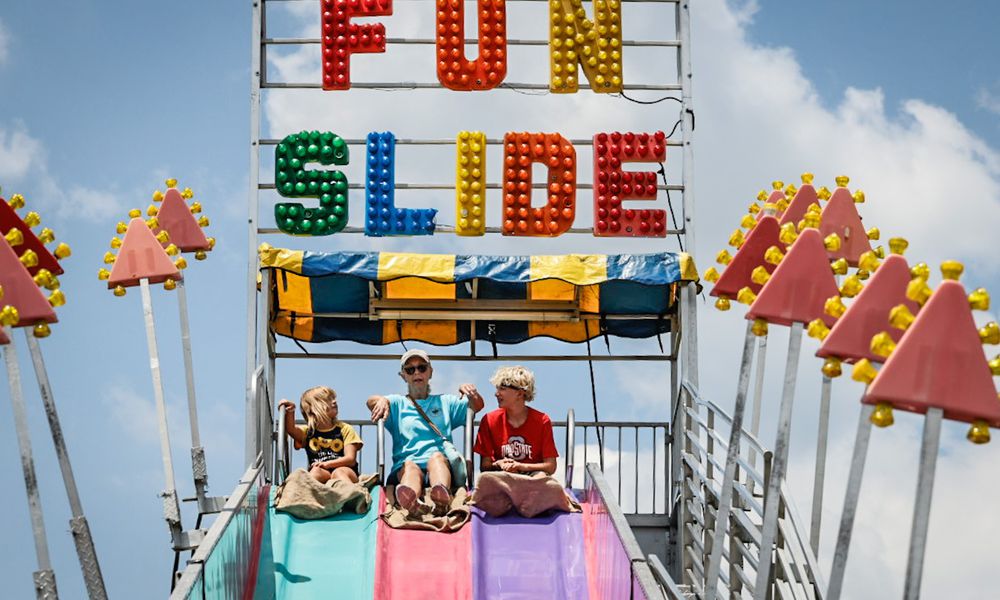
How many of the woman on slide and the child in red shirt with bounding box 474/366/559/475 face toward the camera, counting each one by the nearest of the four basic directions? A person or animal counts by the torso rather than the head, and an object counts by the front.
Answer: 2

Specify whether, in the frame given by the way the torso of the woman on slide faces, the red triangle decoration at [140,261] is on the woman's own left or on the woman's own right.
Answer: on the woman's own right

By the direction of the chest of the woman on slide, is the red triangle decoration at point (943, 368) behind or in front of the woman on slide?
in front

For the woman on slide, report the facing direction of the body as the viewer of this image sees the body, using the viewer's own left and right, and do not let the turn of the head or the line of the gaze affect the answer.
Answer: facing the viewer

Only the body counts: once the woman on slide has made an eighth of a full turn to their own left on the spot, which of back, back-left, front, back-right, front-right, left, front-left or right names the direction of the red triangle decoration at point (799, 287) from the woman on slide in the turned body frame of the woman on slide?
front

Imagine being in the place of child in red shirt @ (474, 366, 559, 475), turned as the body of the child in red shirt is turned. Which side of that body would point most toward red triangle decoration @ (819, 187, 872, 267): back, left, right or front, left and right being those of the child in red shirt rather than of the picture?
left

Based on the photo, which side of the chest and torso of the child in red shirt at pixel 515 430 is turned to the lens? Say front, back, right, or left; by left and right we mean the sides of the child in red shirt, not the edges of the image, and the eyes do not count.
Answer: front

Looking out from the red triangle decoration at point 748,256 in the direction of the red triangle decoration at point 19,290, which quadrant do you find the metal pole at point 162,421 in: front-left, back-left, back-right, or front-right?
front-right

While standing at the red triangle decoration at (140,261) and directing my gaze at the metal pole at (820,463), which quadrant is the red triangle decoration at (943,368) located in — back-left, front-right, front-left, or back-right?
front-right

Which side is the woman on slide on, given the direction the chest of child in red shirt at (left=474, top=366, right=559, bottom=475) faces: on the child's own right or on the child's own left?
on the child's own right
